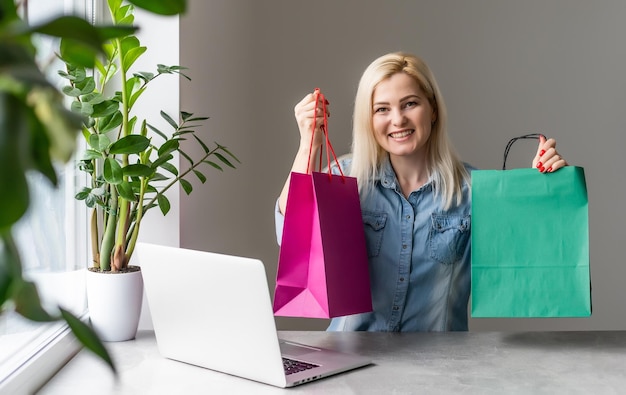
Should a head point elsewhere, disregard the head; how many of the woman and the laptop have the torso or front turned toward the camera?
1

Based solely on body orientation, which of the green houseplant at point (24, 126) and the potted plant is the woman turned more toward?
the green houseplant

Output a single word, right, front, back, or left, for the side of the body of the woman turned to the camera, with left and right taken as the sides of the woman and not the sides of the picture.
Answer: front

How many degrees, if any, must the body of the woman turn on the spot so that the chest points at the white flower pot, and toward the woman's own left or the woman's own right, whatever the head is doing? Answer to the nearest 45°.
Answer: approximately 45° to the woman's own right

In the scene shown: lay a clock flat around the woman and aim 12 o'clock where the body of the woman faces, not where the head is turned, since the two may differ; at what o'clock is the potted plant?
The potted plant is roughly at 2 o'clock from the woman.

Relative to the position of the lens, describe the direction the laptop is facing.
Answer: facing away from the viewer and to the right of the viewer

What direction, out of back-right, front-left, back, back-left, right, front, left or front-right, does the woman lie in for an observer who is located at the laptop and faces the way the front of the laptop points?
front

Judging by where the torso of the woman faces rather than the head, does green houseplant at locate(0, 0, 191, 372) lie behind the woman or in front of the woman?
in front

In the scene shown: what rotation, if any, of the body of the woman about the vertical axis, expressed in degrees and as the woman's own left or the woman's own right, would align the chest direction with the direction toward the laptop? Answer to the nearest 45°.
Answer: approximately 45° to the woman's own right
